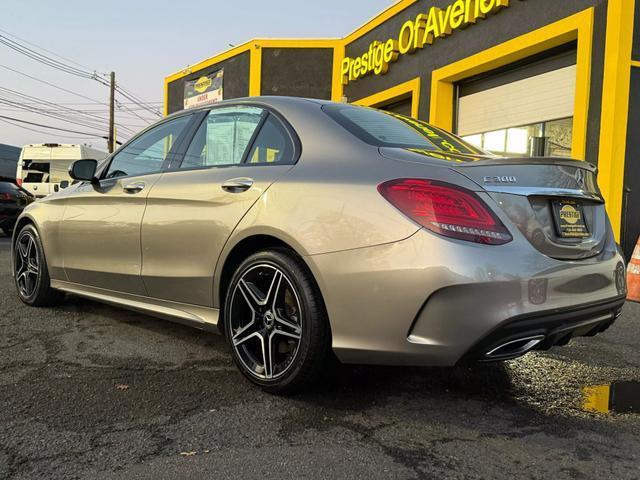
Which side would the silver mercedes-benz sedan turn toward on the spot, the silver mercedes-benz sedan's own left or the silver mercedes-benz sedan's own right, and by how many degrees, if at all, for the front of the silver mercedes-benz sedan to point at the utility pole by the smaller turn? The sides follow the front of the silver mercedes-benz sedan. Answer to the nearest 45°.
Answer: approximately 45° to the silver mercedes-benz sedan's own right

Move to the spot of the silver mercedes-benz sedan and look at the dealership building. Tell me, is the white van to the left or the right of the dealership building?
left

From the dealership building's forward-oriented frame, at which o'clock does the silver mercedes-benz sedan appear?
The silver mercedes-benz sedan is roughly at 11 o'clock from the dealership building.

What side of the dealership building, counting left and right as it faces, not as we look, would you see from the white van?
right

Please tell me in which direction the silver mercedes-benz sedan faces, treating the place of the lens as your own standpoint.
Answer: facing away from the viewer and to the left of the viewer

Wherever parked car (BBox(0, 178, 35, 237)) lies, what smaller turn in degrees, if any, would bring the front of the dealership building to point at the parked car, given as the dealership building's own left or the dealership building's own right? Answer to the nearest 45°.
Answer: approximately 45° to the dealership building's own right

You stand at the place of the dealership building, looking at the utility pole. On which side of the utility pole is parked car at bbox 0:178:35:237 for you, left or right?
left

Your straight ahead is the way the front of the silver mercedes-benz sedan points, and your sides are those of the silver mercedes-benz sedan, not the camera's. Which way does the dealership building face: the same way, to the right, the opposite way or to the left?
to the left

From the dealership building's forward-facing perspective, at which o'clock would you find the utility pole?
The utility pole is roughly at 3 o'clock from the dealership building.

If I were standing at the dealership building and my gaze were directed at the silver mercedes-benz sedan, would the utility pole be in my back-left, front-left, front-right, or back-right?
back-right

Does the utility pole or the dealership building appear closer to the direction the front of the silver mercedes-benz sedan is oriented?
the utility pole
